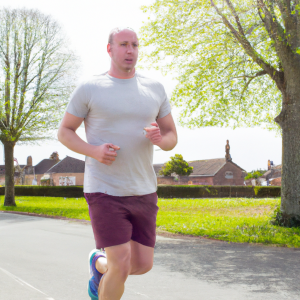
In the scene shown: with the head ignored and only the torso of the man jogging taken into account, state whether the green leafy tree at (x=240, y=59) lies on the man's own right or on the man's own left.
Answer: on the man's own left

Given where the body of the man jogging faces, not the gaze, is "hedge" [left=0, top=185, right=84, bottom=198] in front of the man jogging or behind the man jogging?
behind

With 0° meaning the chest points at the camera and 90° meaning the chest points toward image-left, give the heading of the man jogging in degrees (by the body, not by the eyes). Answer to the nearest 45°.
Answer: approximately 315°

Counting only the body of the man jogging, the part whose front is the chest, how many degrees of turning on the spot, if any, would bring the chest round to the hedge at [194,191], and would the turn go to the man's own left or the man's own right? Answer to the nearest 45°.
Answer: approximately 135° to the man's own left
